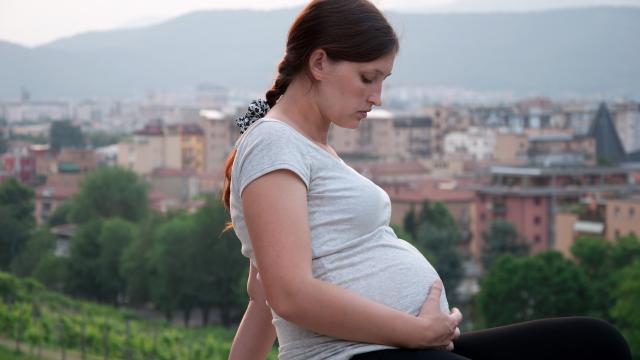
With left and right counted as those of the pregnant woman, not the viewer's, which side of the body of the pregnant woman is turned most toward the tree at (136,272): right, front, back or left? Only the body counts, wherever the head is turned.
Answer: left

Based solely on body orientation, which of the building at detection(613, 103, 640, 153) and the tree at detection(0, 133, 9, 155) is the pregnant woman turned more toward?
the building

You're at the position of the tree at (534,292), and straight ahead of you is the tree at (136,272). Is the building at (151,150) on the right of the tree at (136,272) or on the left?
right

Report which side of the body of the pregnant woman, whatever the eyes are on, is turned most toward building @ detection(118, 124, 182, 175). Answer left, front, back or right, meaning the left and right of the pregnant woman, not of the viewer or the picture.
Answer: left

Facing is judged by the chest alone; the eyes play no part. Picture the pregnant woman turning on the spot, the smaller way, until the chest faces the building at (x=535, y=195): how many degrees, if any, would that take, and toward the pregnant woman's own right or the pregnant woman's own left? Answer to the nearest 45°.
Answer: approximately 90° to the pregnant woman's own left

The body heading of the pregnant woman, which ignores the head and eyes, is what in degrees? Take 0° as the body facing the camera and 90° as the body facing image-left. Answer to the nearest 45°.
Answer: approximately 270°

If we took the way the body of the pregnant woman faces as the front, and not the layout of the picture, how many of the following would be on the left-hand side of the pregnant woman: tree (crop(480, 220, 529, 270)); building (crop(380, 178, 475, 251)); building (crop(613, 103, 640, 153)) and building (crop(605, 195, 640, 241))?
4

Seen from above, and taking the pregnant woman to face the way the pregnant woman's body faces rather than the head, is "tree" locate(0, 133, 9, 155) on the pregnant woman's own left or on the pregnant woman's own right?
on the pregnant woman's own left

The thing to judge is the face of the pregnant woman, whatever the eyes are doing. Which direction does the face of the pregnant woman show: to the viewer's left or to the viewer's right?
to the viewer's right

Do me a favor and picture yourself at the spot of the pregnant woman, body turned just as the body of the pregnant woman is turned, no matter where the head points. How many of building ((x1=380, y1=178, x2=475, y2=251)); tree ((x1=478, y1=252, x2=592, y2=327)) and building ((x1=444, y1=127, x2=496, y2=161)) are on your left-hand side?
3

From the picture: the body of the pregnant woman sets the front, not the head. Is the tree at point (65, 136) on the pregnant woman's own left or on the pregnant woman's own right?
on the pregnant woman's own left

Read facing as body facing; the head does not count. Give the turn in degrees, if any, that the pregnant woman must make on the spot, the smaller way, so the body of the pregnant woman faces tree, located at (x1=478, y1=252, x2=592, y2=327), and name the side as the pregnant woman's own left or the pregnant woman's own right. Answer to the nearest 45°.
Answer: approximately 90° to the pregnant woman's own left

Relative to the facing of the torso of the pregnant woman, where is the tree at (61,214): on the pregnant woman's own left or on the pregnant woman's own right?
on the pregnant woman's own left
